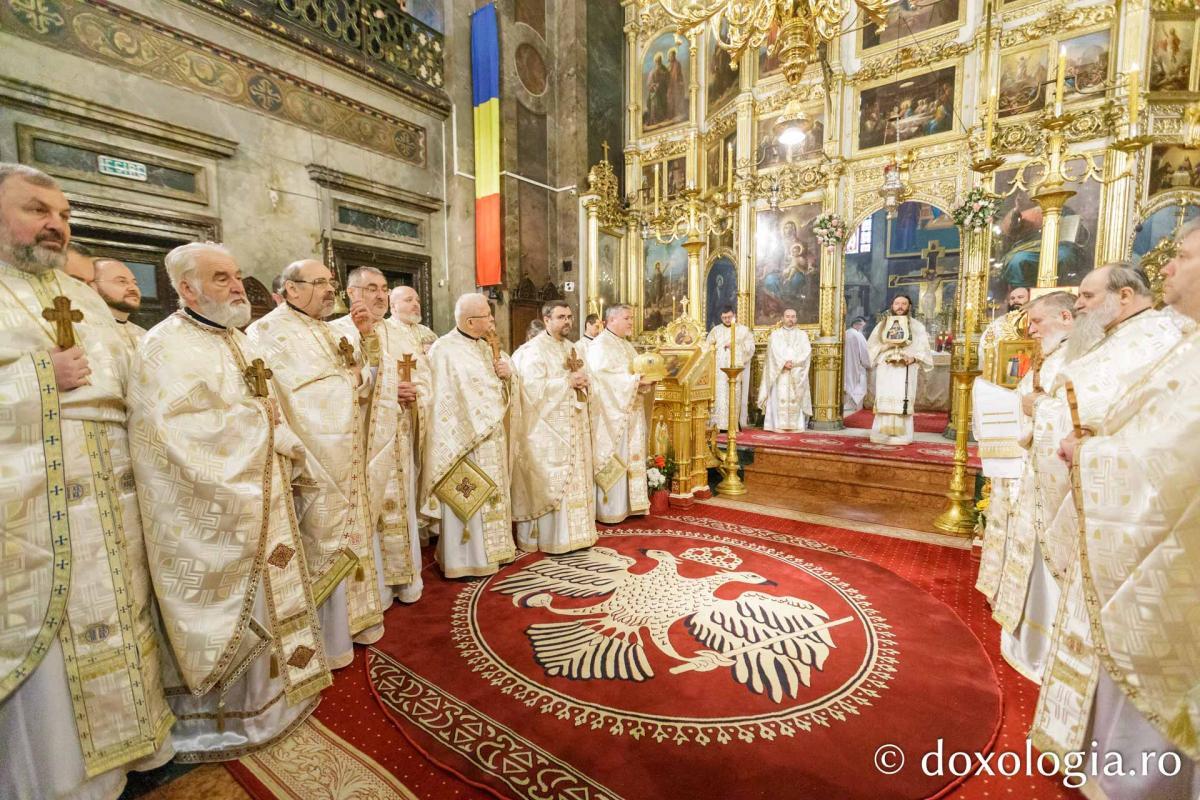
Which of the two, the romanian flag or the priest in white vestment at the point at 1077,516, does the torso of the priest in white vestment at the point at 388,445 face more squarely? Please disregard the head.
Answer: the priest in white vestment

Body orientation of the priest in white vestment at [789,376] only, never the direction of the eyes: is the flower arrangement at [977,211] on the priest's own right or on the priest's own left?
on the priest's own left

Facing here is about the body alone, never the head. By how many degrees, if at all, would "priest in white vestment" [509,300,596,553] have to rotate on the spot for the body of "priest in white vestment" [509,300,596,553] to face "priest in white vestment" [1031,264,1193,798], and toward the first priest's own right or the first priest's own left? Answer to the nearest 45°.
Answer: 0° — they already face them

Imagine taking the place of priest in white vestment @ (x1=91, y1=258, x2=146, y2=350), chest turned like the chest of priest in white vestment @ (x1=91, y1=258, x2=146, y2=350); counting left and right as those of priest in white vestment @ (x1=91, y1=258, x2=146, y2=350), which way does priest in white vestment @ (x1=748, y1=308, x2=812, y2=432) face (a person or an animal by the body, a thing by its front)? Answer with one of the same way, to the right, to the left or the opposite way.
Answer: to the right

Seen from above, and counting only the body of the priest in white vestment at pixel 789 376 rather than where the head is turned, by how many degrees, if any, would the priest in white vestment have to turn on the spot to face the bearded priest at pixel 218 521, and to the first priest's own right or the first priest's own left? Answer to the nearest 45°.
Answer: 0° — they already face them

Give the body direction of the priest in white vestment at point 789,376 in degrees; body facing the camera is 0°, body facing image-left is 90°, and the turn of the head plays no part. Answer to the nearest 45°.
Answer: approximately 0°

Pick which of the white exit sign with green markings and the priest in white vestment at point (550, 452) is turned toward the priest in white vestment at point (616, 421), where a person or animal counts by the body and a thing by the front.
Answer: the white exit sign with green markings

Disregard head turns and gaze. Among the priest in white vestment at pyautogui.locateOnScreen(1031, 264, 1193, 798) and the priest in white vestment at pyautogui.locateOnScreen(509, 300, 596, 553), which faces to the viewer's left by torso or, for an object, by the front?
the priest in white vestment at pyautogui.locateOnScreen(1031, 264, 1193, 798)

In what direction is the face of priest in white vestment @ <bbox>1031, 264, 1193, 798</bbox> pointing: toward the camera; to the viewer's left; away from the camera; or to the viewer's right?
to the viewer's left

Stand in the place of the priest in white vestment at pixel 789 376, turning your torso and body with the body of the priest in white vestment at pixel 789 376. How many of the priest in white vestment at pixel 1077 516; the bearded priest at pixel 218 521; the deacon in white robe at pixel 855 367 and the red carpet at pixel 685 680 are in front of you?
3

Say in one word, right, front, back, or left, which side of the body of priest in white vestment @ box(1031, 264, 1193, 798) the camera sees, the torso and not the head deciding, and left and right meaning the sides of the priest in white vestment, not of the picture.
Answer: left
